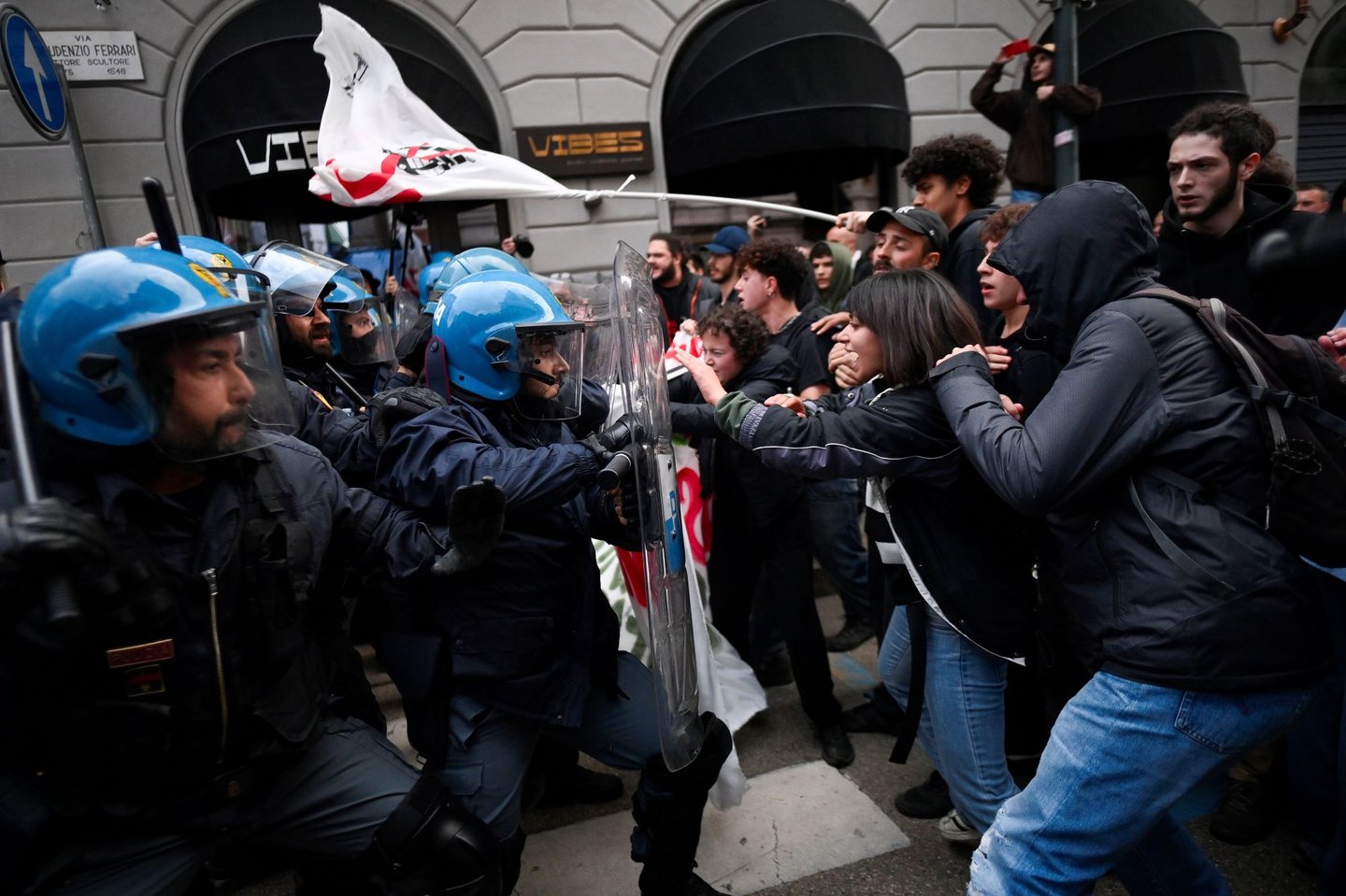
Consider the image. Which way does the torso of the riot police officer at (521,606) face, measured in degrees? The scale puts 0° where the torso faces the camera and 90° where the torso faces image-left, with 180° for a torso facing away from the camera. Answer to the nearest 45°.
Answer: approximately 270°

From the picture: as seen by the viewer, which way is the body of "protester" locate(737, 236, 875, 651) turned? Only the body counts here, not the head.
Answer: to the viewer's left

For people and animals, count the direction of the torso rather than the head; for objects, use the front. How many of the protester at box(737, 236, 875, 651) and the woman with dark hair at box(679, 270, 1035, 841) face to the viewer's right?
0

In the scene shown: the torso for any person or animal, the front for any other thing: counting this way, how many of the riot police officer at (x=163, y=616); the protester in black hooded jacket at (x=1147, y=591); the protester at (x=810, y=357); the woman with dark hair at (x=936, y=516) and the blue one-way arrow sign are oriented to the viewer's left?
3

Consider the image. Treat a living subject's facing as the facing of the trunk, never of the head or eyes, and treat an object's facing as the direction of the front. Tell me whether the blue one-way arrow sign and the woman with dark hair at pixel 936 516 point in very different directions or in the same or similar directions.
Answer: very different directions

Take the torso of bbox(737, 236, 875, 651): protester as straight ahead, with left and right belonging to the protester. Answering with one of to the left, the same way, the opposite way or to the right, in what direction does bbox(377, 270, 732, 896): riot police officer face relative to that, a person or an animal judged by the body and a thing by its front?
the opposite way

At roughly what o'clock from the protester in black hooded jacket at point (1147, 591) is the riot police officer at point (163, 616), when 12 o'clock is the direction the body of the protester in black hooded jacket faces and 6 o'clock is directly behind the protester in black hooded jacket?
The riot police officer is roughly at 11 o'clock from the protester in black hooded jacket.

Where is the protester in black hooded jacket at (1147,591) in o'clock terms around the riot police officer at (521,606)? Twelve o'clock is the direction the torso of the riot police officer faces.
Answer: The protester in black hooded jacket is roughly at 1 o'clock from the riot police officer.

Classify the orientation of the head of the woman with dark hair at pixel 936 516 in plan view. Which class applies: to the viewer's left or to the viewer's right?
to the viewer's left

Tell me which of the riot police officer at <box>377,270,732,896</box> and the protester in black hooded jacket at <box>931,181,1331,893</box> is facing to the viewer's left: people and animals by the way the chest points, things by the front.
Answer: the protester in black hooded jacket

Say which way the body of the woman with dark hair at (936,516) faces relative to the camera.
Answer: to the viewer's left

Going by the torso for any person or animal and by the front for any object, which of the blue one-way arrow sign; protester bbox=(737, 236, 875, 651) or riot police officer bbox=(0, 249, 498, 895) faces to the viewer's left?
the protester

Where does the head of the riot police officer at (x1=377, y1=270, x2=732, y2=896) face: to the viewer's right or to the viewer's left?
to the viewer's right

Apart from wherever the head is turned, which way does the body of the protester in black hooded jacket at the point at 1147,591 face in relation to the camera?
to the viewer's left

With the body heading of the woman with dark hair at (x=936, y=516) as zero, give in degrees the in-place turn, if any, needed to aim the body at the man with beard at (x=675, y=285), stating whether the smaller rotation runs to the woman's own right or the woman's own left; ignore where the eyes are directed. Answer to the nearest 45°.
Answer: approximately 90° to the woman's own right

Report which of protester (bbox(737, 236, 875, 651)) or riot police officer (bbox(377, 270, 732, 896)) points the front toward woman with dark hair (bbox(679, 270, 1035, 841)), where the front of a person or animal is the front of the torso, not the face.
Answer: the riot police officer
